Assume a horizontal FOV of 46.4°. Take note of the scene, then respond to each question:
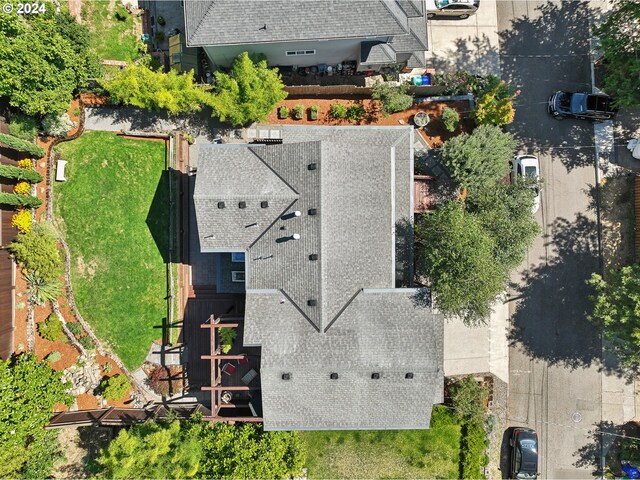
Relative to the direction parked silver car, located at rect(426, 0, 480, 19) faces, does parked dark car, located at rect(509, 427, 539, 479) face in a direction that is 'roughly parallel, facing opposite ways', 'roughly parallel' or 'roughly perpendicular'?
roughly perpendicular

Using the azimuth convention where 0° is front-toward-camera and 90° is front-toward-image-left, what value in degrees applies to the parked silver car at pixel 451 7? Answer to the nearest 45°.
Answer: approximately 90°

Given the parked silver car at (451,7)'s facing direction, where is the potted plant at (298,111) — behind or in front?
in front

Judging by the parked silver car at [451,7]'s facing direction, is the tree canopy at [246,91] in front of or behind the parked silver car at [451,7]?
in front

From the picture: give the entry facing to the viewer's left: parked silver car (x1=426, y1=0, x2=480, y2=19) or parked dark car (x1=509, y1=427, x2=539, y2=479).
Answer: the parked silver car
